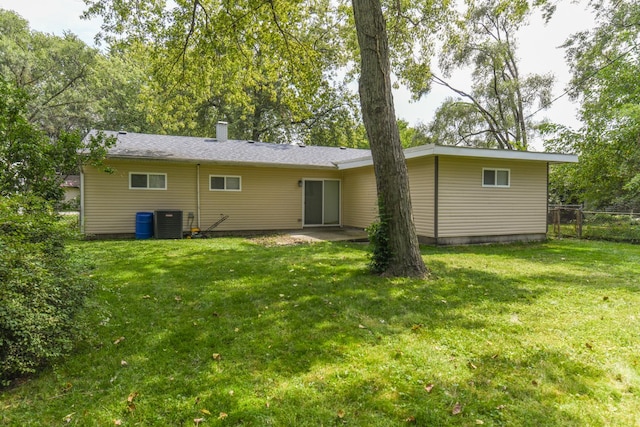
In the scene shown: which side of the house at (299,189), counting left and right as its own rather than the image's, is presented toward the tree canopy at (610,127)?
right

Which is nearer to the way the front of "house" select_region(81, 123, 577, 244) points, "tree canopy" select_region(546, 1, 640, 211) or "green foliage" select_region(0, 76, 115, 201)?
the tree canopy

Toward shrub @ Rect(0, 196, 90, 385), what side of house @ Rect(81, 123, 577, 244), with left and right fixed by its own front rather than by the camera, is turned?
back

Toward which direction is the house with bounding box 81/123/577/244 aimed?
away from the camera

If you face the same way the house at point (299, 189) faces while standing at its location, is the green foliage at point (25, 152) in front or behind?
behind
